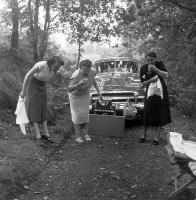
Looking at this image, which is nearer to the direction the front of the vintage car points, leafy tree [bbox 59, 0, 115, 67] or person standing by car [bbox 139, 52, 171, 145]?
the person standing by car

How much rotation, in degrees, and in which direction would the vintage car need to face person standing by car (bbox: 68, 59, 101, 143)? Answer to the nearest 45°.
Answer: approximately 45° to its right

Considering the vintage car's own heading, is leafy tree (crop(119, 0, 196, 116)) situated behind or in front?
behind

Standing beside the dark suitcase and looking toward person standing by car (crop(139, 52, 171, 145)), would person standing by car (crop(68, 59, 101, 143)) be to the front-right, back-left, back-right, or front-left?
back-right

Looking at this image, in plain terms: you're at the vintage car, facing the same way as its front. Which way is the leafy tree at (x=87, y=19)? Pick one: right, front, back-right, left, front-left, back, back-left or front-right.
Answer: back

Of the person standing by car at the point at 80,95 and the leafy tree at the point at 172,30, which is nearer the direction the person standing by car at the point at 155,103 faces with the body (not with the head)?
the person standing by car

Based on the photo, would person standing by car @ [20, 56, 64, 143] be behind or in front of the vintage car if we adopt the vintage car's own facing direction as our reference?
in front

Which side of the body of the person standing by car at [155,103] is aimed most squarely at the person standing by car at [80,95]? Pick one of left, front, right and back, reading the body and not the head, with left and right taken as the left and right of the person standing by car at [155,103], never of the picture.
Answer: right

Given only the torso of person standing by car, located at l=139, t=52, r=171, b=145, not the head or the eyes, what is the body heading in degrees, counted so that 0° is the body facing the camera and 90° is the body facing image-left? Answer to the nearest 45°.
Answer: approximately 0°

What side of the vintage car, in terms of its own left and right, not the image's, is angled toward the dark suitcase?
front

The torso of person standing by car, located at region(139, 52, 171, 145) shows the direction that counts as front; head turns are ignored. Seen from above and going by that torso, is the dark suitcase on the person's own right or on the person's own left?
on the person's own right

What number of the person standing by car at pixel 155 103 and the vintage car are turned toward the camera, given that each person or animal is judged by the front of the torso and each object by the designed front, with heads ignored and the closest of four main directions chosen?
2

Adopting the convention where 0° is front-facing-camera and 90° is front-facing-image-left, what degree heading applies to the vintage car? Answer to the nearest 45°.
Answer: approximately 0°

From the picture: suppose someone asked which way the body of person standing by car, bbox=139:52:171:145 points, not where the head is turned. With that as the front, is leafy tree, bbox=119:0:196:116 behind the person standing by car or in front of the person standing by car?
behind

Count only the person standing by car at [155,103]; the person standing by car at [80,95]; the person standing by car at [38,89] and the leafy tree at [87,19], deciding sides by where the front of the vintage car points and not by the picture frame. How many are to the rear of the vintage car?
1

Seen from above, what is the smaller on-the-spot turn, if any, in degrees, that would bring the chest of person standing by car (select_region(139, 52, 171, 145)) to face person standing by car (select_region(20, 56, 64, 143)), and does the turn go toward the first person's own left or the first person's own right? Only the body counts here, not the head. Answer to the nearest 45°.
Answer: approximately 90° to the first person's own right
